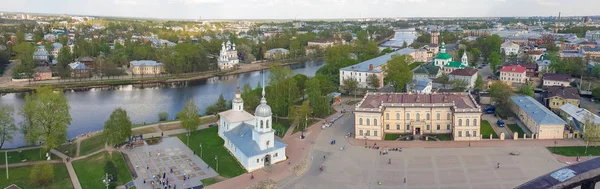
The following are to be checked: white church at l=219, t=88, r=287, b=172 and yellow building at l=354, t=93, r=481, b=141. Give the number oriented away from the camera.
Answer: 0

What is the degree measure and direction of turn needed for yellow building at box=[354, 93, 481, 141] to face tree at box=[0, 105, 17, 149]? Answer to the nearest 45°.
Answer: approximately 45° to its right

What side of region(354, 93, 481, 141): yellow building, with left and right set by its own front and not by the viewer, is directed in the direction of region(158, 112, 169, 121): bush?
right

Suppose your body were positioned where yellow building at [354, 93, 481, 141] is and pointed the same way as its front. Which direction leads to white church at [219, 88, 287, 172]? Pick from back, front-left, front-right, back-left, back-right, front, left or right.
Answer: front-right

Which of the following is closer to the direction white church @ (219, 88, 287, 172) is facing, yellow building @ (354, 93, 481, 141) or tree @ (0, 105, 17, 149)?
the yellow building

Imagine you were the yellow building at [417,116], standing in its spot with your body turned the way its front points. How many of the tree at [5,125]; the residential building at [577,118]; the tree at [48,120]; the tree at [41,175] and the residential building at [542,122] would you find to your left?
2

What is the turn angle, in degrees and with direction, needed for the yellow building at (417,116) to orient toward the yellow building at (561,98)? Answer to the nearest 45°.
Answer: approximately 135° to its left

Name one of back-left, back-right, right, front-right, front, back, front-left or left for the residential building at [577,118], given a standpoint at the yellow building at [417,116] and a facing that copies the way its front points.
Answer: left

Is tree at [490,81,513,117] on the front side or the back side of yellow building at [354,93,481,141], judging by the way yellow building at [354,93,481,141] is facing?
on the back side

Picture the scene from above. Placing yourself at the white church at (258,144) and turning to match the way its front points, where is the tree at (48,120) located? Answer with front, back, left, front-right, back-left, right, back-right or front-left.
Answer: back-right

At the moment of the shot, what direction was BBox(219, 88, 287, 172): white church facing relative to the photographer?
facing the viewer and to the right of the viewer

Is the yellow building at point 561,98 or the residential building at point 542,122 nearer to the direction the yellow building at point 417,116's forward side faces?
the residential building

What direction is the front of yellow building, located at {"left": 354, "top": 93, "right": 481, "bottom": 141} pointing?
toward the camera
